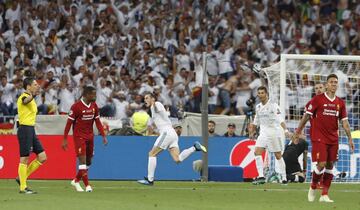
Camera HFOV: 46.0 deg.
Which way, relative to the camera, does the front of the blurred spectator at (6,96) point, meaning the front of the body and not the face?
toward the camera

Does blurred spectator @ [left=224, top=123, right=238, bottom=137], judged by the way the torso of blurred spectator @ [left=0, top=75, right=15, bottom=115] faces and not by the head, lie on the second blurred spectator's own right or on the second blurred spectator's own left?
on the second blurred spectator's own left

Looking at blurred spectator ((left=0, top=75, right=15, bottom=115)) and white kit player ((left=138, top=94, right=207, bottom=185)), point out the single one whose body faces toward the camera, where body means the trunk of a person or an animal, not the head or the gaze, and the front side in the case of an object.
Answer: the blurred spectator

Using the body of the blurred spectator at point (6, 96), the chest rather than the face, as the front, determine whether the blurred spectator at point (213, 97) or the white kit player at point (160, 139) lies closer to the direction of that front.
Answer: the white kit player

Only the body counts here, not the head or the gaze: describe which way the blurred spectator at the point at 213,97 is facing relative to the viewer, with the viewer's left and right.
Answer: facing the viewer

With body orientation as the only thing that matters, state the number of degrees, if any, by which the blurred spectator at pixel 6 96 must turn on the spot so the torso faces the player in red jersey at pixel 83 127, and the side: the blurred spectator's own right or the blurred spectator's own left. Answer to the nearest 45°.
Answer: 0° — they already face them

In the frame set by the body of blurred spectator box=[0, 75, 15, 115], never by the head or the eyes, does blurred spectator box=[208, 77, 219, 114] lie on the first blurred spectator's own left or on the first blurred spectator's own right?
on the first blurred spectator's own left

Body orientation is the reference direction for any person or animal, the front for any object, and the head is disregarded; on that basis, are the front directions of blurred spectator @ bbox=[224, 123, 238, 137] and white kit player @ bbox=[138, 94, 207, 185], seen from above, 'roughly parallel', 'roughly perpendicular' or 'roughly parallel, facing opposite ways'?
roughly perpendicular

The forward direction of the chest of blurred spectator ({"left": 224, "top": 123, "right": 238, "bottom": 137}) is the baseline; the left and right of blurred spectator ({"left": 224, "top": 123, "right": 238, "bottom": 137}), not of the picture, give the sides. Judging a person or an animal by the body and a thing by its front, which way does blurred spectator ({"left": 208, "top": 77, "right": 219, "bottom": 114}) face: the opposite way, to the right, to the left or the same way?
the same way
